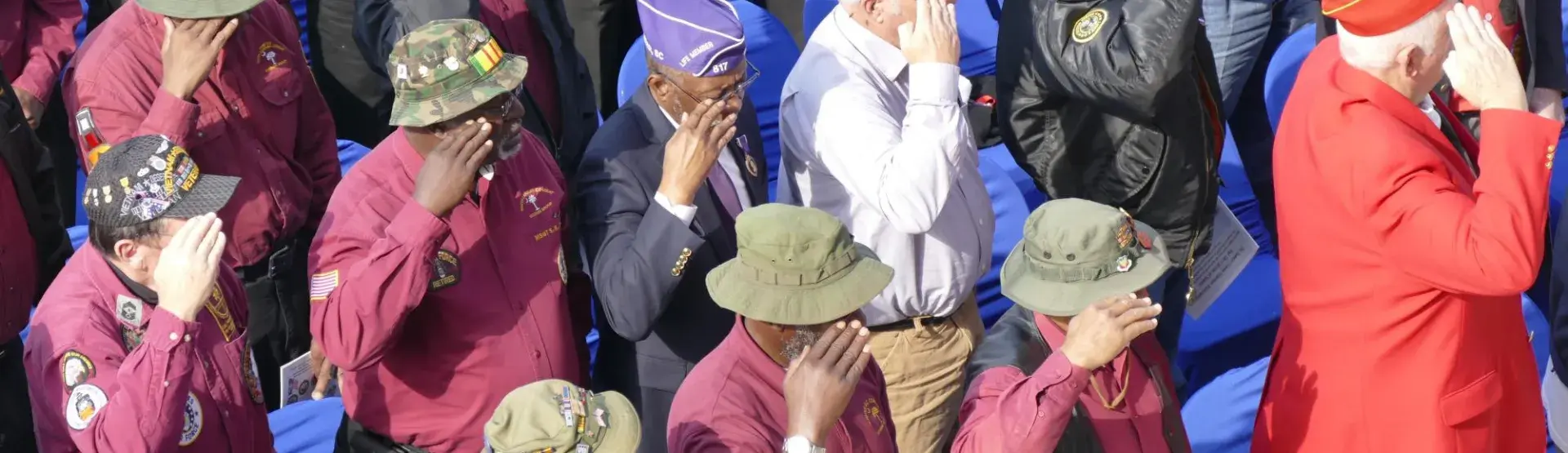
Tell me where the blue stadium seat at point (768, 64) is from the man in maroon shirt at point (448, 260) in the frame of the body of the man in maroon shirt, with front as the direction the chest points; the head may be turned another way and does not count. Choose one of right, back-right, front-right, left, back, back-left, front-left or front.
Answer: left

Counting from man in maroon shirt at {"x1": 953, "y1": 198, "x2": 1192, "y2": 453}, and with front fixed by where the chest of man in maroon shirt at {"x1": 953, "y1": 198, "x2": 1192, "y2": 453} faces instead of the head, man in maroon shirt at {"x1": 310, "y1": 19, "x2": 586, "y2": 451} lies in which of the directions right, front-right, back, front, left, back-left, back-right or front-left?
back-right

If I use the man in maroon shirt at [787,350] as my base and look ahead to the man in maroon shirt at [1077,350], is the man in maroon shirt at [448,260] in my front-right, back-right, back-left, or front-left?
back-left

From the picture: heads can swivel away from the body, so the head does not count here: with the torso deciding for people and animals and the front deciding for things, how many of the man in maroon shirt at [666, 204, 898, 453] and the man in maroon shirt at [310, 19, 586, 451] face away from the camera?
0

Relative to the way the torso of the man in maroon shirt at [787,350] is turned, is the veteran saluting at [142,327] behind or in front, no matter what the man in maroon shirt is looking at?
behind

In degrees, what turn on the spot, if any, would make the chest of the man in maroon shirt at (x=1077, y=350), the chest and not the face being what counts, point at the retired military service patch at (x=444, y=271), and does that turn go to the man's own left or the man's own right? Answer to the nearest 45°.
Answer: approximately 135° to the man's own right

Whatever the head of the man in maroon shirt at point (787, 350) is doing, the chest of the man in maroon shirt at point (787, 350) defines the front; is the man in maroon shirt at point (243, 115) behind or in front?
behind

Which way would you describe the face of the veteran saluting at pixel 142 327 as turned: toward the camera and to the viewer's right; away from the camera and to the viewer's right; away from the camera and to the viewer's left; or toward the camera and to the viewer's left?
toward the camera and to the viewer's right

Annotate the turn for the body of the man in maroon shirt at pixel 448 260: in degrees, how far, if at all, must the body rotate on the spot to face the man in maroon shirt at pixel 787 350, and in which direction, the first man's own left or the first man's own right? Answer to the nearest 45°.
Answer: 0° — they already face them

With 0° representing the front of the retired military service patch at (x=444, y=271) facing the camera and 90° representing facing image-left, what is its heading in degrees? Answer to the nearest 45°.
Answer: approximately 315°
